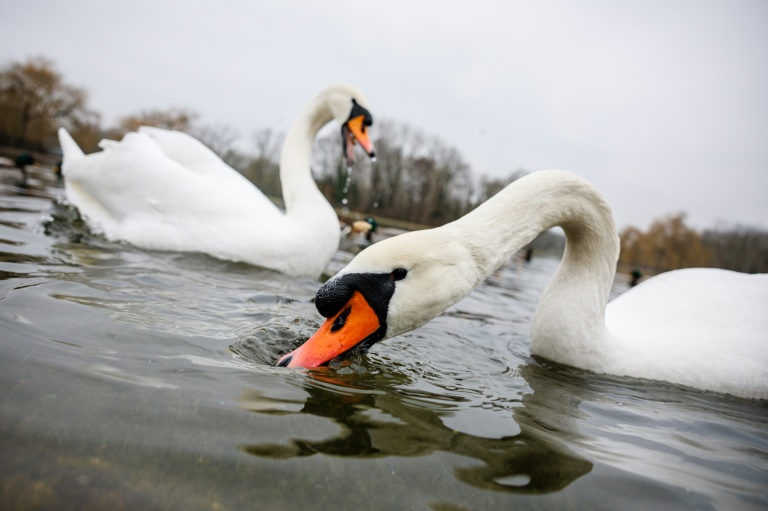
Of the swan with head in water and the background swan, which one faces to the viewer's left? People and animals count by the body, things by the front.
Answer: the swan with head in water

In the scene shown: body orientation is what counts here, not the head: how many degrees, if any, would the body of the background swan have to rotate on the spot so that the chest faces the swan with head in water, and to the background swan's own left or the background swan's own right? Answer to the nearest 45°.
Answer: approximately 45° to the background swan's own right

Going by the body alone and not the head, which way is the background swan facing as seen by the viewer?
to the viewer's right

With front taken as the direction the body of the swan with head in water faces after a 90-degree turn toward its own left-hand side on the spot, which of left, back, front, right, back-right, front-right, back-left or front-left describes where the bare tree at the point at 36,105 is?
back-right

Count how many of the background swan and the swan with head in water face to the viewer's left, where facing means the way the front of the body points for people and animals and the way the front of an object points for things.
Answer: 1

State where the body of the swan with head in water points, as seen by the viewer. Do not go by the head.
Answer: to the viewer's left

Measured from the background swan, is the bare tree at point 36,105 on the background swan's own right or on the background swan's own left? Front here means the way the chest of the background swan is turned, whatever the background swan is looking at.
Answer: on the background swan's own left
